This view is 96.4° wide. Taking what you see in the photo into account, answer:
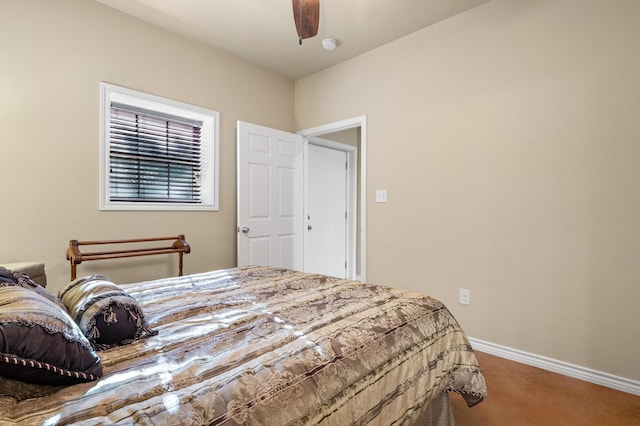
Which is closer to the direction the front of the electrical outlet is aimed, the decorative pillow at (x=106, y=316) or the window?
the decorative pillow

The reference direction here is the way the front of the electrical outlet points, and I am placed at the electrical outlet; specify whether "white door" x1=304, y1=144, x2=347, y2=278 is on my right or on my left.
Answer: on my right

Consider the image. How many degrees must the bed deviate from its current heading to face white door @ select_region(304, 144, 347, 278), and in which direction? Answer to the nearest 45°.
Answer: approximately 45° to its left

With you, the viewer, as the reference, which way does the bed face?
facing away from the viewer and to the right of the viewer

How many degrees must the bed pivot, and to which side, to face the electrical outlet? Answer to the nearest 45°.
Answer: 0° — it already faces it

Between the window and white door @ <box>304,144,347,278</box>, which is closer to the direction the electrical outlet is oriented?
the window

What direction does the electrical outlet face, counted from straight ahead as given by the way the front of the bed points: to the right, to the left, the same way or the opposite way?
the opposite way

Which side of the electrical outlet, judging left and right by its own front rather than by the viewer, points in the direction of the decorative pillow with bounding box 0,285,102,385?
front

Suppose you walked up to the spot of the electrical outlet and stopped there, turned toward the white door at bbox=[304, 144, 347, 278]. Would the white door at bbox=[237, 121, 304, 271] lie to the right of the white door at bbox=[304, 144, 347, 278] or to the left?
left

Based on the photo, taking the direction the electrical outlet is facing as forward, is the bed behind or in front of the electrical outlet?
in front
